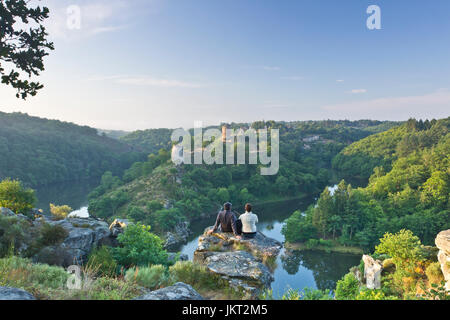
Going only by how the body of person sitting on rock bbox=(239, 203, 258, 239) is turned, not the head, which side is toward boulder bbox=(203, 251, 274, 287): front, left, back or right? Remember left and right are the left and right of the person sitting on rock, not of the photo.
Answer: back

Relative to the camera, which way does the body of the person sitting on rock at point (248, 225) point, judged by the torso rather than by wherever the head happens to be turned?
away from the camera

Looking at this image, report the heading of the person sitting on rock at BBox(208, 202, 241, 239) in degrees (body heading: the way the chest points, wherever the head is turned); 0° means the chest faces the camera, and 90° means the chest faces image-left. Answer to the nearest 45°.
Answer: approximately 180°

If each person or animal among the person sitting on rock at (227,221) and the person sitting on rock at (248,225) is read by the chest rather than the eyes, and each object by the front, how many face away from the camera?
2

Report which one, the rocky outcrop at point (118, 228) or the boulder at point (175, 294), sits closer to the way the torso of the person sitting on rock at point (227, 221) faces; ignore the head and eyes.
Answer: the rocky outcrop
